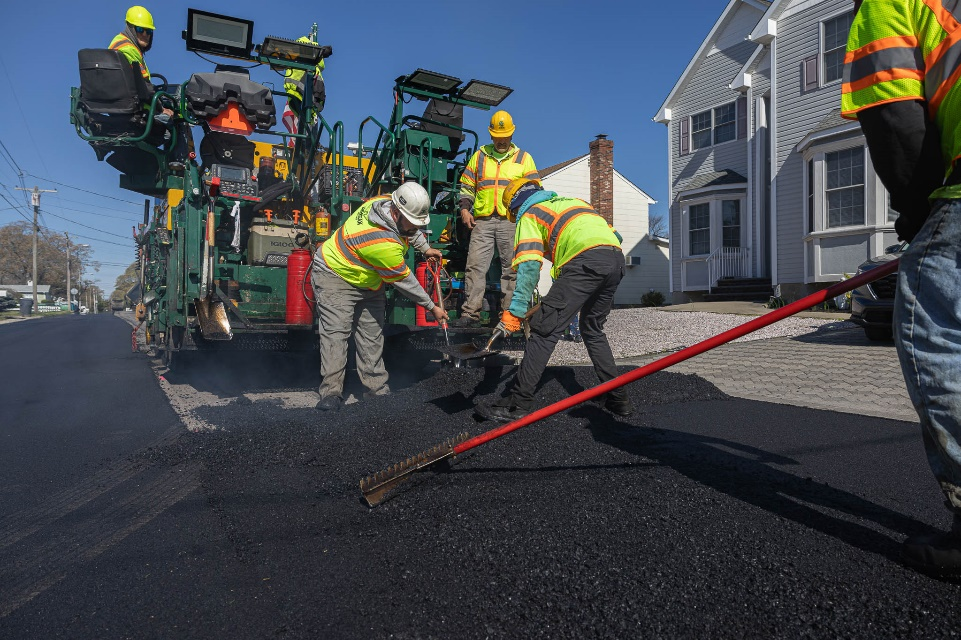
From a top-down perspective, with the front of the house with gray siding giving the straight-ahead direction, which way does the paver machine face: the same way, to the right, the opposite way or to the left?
to the right

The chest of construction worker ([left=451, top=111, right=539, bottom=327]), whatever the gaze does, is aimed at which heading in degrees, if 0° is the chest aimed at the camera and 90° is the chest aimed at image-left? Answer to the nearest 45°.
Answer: approximately 0°

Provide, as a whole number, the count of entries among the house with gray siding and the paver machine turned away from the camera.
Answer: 1

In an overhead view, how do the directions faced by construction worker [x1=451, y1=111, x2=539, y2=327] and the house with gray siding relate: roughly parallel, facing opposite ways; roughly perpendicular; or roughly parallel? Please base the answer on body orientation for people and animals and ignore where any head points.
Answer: roughly perpendicular

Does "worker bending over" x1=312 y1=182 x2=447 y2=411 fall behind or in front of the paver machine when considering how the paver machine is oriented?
behind

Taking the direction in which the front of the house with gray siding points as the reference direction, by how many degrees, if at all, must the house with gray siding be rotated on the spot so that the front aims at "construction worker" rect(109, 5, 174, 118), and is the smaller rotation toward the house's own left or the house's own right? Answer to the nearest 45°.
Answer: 0° — it already faces them

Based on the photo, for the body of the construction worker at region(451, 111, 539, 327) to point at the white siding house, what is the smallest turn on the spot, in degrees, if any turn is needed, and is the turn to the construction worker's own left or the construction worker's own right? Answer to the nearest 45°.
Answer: approximately 180°

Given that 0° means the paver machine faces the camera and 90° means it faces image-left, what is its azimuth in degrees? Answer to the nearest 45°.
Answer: approximately 180°
